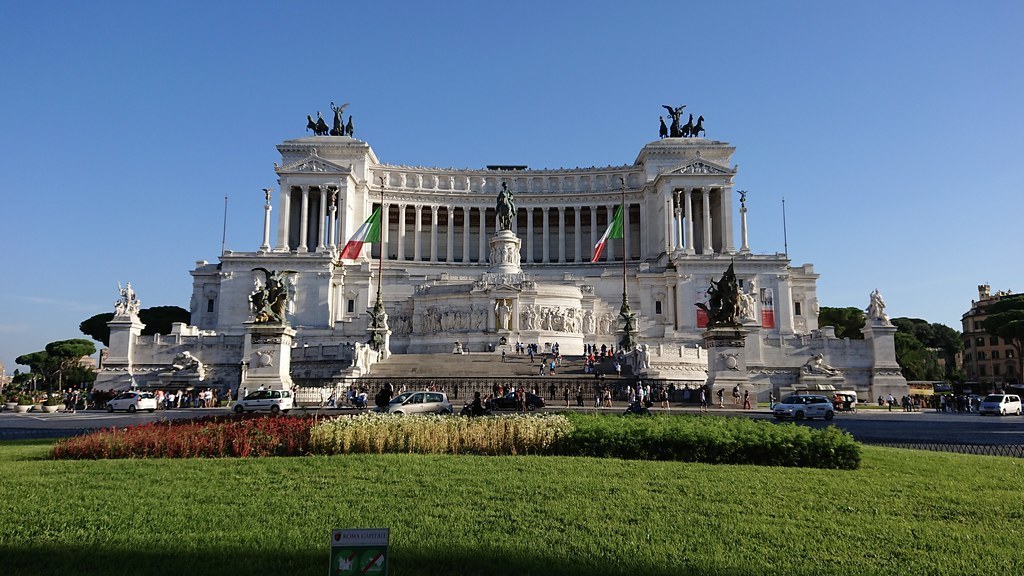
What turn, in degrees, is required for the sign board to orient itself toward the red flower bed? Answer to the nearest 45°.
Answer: approximately 180°

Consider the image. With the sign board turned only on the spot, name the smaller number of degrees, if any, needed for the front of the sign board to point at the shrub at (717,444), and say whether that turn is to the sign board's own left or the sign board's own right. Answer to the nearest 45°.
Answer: approximately 135° to the sign board's own left

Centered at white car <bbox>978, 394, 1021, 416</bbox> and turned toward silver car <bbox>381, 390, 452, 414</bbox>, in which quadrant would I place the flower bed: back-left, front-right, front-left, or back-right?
front-left

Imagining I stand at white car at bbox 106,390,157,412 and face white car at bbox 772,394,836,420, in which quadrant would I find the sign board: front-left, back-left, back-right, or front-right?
front-right

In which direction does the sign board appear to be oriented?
toward the camera

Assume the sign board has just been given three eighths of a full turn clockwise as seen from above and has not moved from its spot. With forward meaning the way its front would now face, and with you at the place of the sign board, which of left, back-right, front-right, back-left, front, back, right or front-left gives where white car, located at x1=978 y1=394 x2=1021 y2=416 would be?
right

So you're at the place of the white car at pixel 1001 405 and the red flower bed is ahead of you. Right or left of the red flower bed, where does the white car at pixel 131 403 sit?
right

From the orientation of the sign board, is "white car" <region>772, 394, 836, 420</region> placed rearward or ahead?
rearward

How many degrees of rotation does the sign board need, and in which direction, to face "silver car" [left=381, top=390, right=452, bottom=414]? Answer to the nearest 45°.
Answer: approximately 180°

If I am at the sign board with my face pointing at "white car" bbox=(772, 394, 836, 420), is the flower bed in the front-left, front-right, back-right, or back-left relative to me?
front-left

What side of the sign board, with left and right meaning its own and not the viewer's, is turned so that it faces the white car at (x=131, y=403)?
back

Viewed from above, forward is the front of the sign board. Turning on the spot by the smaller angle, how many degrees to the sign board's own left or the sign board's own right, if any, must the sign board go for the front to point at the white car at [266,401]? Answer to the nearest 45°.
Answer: approximately 180°
